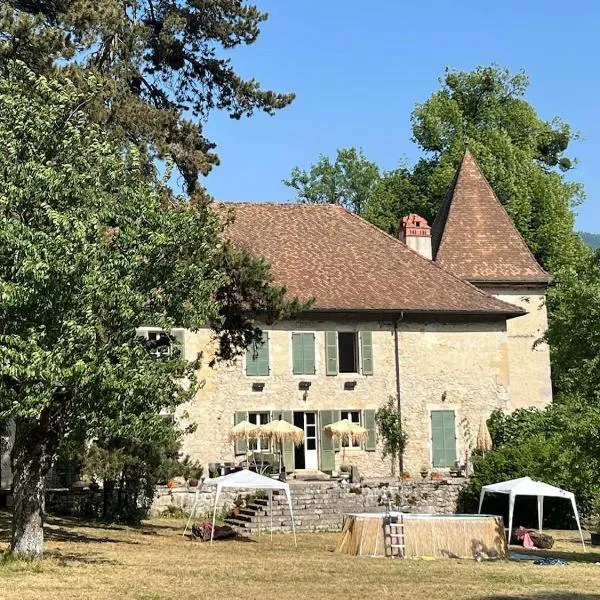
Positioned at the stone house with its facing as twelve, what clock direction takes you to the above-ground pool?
The above-ground pool is roughly at 12 o'clock from the stone house.

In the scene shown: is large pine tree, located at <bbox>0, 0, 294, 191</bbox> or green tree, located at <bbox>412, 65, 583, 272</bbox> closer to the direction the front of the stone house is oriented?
the large pine tree

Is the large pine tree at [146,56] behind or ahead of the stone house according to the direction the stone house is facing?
ahead

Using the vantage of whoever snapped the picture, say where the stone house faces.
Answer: facing the viewer

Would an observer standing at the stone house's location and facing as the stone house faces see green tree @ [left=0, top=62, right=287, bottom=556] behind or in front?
in front

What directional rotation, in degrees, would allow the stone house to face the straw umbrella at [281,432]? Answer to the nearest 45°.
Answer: approximately 45° to its right

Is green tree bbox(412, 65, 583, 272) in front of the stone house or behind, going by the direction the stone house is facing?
behind

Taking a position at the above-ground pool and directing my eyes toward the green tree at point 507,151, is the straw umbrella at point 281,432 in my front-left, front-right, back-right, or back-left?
front-left
